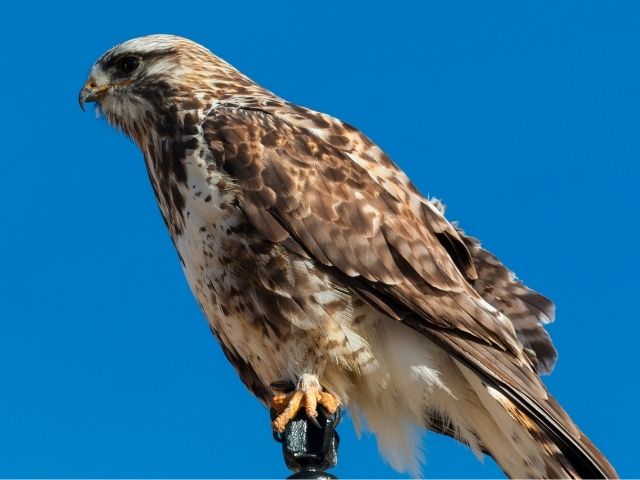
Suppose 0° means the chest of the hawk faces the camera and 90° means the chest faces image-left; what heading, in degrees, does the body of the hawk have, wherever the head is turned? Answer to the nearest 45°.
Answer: approximately 90°
